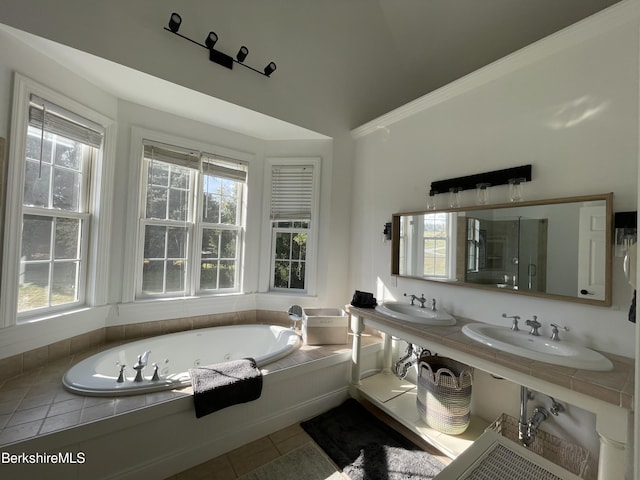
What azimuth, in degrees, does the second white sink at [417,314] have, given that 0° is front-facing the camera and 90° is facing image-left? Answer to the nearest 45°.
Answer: approximately 45°

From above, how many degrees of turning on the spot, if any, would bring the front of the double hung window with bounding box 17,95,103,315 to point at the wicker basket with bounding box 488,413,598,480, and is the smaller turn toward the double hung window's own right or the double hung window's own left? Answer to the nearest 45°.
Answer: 0° — it already faces it

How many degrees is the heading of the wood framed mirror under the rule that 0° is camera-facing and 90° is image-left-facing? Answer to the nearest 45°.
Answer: approximately 45°

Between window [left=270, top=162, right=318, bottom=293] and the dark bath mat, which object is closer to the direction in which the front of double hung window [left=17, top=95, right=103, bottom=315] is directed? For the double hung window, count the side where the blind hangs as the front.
the dark bath mat
